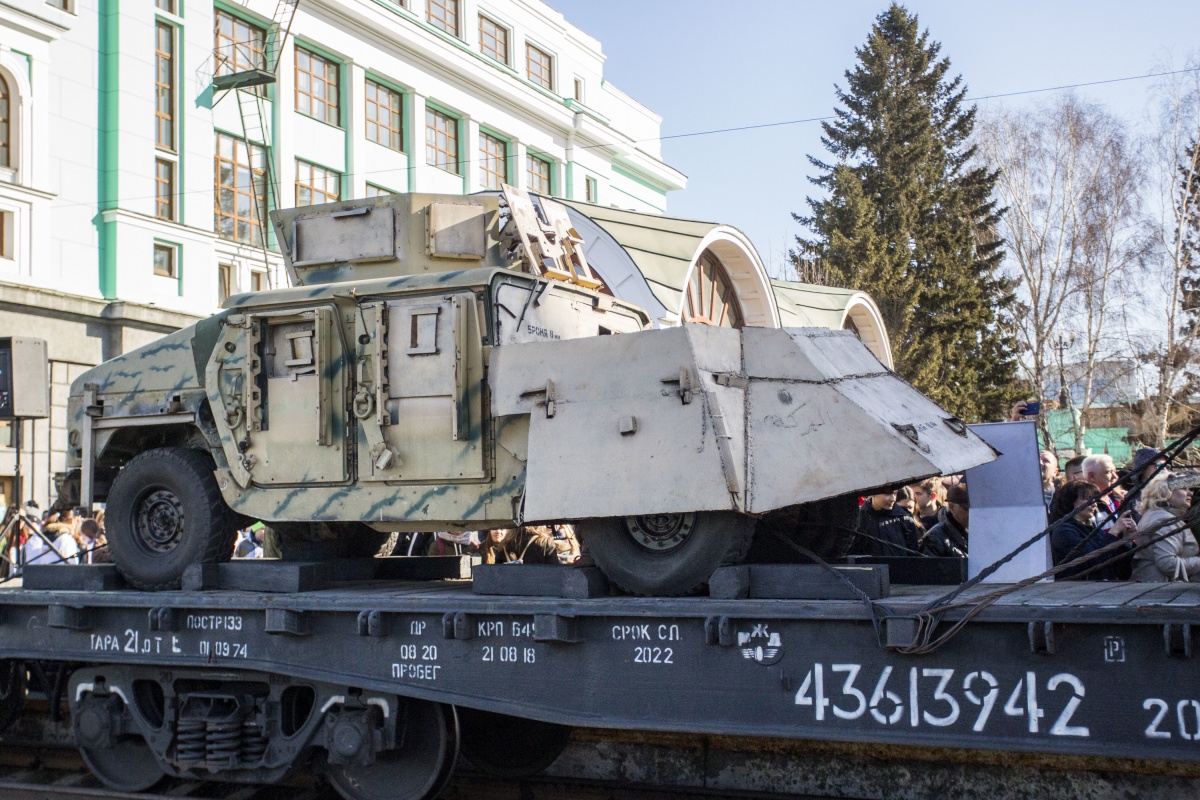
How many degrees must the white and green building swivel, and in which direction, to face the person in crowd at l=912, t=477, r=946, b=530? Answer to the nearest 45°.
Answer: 0° — it already faces them

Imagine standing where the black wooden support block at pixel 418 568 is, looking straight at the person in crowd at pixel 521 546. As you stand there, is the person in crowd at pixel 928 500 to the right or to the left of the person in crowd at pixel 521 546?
right

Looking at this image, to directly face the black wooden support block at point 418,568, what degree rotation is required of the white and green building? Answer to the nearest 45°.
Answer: approximately 45° to its right

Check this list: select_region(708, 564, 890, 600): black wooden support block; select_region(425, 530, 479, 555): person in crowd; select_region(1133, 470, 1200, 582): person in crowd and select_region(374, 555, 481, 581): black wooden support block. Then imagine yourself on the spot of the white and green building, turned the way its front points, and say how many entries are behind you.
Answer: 0

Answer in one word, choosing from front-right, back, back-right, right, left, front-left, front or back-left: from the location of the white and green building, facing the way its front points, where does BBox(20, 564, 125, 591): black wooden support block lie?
front-right

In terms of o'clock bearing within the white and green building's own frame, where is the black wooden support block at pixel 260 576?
The black wooden support block is roughly at 1 o'clock from the white and green building.

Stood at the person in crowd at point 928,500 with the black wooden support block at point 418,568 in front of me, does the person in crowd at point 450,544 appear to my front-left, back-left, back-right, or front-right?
front-right

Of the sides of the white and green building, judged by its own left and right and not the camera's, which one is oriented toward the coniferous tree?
left

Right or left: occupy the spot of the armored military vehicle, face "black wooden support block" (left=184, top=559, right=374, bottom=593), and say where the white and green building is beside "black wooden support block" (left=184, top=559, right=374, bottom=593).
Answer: right

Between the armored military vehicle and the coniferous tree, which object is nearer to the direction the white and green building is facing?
the armored military vehicle

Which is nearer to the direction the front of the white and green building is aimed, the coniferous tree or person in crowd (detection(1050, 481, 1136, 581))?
the person in crowd

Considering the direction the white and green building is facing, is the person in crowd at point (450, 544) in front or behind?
in front

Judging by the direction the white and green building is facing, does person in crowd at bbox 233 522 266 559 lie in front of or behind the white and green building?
in front
